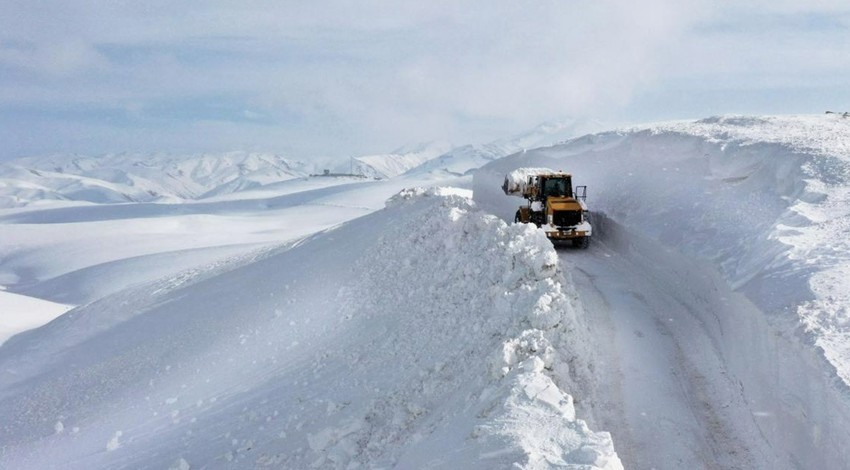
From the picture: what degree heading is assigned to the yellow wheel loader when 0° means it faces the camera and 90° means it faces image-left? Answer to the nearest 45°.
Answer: approximately 135°
